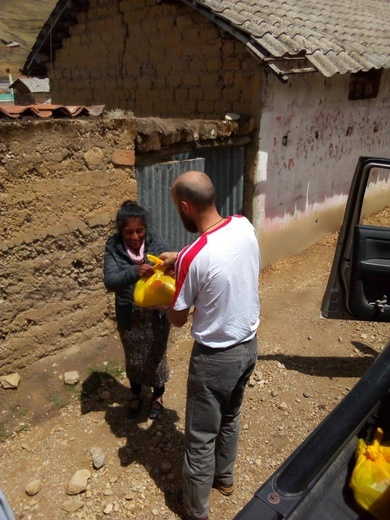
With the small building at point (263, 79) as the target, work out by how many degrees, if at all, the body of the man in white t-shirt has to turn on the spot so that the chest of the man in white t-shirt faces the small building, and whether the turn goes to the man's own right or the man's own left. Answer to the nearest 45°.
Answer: approximately 45° to the man's own right

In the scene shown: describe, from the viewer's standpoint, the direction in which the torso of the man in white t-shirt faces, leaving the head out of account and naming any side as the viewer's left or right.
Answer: facing away from the viewer and to the left of the viewer

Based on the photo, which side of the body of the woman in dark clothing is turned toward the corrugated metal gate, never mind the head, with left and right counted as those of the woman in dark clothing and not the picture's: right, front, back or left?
back

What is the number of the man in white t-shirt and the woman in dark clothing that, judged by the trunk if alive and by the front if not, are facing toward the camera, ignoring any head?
1

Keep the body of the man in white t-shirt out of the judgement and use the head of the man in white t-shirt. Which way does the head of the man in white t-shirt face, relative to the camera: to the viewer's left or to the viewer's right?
to the viewer's left

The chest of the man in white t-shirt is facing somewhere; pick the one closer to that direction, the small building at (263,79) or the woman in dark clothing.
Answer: the woman in dark clothing

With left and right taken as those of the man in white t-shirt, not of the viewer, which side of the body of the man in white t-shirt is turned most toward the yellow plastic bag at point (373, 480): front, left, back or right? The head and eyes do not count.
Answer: back

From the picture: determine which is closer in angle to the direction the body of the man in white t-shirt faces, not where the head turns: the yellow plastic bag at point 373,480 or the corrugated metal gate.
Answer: the corrugated metal gate

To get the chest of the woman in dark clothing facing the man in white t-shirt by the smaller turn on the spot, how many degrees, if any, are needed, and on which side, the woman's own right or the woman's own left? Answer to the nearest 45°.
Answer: approximately 45° to the woman's own left

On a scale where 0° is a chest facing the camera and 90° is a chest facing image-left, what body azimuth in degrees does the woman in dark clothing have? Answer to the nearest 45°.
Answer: approximately 0°

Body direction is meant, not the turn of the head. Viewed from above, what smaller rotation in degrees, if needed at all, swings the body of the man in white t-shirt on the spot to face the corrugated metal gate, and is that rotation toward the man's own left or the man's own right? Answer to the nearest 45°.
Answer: approximately 45° to the man's own right

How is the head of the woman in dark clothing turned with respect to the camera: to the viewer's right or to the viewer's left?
to the viewer's right
